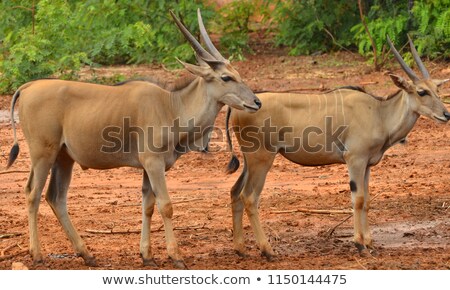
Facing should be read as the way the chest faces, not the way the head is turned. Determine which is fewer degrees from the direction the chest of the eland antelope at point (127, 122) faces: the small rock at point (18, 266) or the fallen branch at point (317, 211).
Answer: the fallen branch

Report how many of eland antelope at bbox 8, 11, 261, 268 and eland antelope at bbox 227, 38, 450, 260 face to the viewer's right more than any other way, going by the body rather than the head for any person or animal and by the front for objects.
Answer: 2

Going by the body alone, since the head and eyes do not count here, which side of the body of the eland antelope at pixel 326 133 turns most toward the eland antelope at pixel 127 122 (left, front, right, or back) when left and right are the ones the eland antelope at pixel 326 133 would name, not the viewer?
back

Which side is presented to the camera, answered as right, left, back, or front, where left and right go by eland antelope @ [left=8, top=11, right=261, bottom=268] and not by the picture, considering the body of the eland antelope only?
right

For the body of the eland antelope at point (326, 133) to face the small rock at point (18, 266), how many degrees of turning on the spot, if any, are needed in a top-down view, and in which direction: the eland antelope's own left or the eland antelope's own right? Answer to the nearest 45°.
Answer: approximately 135° to the eland antelope's own right

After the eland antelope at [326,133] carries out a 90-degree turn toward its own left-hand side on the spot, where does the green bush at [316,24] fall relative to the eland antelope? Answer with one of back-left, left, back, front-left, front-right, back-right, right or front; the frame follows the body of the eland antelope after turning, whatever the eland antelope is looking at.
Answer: front

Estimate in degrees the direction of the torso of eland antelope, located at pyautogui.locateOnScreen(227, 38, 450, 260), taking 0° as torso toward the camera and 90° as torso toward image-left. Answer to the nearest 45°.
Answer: approximately 270°

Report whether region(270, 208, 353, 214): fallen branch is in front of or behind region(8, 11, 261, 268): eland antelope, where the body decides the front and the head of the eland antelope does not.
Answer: in front

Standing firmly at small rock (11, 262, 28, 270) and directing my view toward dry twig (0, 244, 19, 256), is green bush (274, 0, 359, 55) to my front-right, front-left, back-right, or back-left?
front-right

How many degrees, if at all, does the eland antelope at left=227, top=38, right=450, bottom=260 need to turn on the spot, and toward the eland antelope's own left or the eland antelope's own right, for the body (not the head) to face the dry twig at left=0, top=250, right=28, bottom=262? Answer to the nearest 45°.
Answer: approximately 180°

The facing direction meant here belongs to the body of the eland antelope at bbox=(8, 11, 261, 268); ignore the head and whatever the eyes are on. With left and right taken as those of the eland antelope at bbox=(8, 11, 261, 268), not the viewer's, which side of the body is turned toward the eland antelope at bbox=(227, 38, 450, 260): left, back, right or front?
front

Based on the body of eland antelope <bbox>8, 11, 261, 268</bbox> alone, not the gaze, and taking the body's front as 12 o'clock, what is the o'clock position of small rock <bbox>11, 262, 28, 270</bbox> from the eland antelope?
The small rock is roughly at 5 o'clock from the eland antelope.

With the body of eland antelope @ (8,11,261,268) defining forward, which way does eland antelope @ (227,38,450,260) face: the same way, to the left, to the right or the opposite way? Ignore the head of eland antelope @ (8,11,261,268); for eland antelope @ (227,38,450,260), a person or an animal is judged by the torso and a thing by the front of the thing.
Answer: the same way
